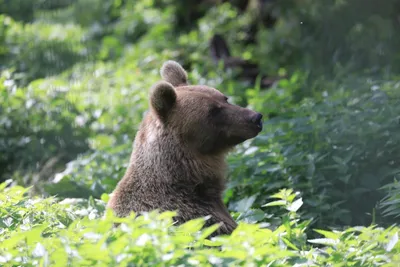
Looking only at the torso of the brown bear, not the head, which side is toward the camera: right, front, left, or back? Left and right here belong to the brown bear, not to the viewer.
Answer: right
